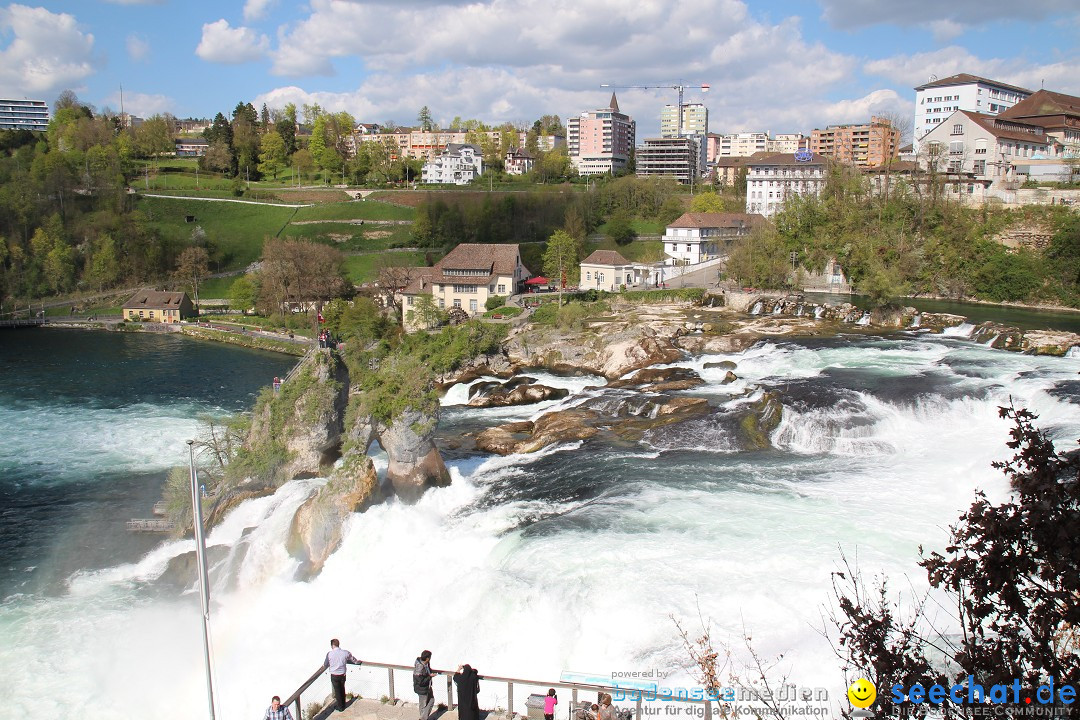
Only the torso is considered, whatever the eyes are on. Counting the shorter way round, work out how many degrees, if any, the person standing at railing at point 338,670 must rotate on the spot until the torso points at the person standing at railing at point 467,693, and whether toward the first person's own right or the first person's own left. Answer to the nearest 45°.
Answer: approximately 135° to the first person's own right

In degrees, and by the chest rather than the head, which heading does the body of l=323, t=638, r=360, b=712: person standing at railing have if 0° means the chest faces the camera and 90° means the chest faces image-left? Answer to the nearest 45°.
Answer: approximately 180°

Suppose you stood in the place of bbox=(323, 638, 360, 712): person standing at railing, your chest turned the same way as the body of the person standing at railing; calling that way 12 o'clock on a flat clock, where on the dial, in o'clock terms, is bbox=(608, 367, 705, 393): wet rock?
The wet rock is roughly at 1 o'clock from the person standing at railing.

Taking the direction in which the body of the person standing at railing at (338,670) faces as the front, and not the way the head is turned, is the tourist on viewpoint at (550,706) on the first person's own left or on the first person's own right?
on the first person's own right

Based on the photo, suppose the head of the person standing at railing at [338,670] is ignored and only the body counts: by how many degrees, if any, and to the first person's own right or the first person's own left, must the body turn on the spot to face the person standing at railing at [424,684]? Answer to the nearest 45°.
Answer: approximately 135° to the first person's own right

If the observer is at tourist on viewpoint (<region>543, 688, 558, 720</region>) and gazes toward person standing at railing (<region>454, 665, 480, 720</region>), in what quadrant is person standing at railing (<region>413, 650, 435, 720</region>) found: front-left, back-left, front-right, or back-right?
front-right

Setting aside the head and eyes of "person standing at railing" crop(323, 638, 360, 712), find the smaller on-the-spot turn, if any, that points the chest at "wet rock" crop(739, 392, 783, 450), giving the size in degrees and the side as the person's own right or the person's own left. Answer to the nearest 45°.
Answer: approximately 45° to the person's own right

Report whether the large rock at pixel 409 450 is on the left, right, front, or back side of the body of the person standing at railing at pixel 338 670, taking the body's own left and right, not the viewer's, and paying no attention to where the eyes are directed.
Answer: front

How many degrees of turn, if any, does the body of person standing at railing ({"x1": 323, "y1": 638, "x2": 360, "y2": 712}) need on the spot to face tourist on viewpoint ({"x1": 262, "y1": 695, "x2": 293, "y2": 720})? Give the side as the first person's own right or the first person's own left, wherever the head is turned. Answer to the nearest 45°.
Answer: approximately 135° to the first person's own left

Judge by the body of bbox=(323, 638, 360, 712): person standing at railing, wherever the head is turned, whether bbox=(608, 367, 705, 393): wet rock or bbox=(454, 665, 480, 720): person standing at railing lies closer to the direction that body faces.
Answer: the wet rock

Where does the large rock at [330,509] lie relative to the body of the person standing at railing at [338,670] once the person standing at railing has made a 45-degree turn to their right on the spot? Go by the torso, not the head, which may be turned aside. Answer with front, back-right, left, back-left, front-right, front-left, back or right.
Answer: front-left

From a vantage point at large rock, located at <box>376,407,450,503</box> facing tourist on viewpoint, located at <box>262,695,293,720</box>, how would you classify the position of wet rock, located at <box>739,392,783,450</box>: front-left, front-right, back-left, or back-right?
back-left
